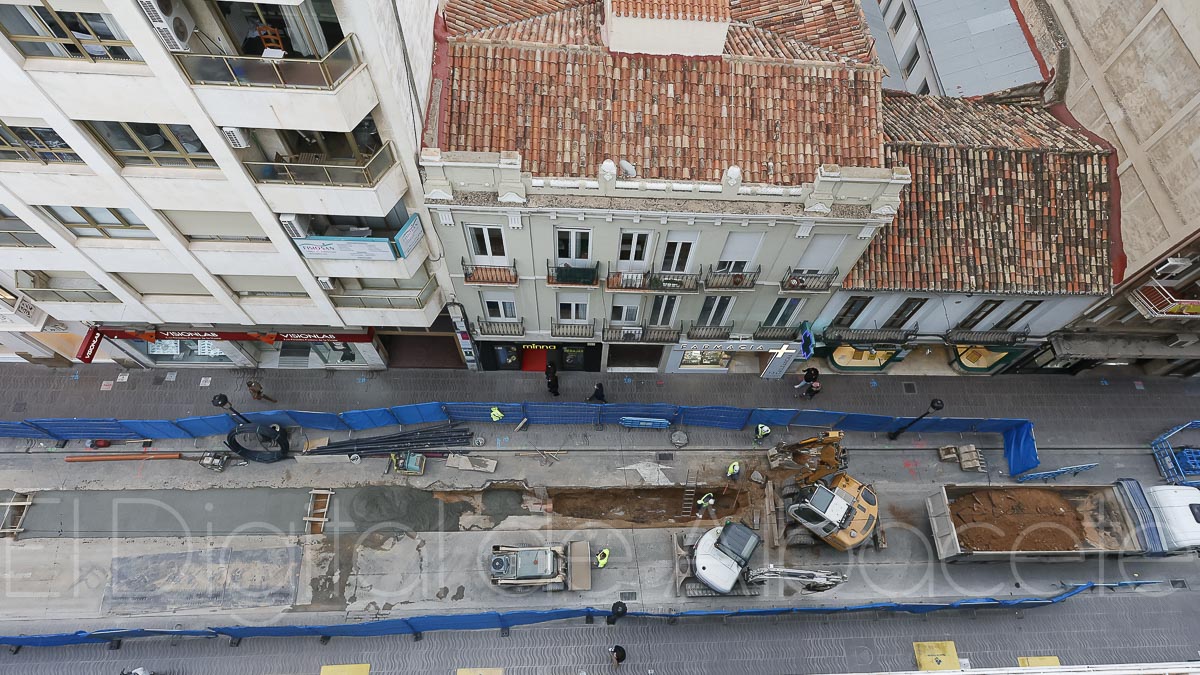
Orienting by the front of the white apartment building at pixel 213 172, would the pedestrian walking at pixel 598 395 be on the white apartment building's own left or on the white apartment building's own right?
on the white apartment building's own left

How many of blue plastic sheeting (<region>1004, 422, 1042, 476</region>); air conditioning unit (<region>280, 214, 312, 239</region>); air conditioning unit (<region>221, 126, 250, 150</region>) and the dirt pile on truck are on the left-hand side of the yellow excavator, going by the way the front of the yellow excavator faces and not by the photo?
2

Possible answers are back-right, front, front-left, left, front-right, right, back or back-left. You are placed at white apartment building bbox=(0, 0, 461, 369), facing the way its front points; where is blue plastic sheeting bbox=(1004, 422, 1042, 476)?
left

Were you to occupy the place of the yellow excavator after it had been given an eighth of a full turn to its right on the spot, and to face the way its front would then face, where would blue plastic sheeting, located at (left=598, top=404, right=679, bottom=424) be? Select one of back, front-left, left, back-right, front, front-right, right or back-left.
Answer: left

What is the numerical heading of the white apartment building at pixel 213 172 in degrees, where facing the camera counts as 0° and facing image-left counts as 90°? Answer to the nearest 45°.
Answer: approximately 0°

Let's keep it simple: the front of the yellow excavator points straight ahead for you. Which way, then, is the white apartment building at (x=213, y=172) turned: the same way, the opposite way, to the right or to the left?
the opposite way

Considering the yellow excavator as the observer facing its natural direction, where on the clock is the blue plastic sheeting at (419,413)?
The blue plastic sheeting is roughly at 10 o'clock from the yellow excavator.

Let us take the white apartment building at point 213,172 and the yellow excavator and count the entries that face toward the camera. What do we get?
1

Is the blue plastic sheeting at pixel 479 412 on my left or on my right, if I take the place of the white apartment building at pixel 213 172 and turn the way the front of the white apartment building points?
on my left

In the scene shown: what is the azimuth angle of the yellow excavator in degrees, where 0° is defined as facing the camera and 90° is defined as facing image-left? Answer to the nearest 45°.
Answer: approximately 135°
